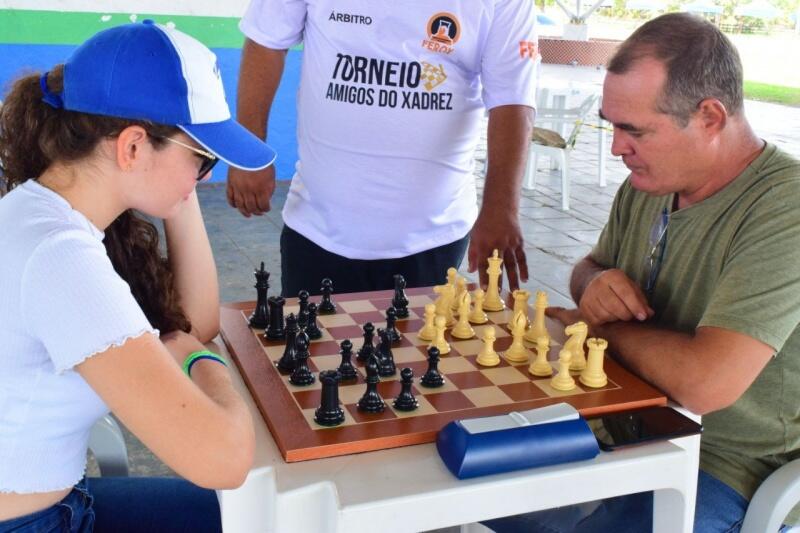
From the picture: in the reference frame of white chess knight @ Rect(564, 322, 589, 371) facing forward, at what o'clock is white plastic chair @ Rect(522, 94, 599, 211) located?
The white plastic chair is roughly at 3 o'clock from the white chess knight.

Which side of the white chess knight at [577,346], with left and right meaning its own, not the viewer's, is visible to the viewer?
left

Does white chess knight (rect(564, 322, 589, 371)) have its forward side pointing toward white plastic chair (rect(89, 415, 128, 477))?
yes
